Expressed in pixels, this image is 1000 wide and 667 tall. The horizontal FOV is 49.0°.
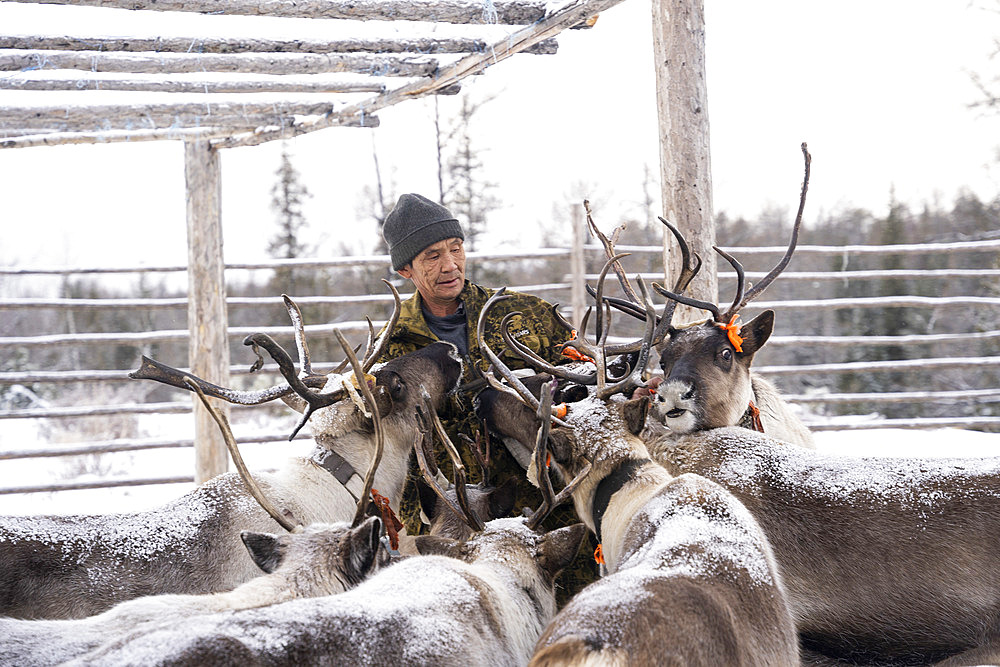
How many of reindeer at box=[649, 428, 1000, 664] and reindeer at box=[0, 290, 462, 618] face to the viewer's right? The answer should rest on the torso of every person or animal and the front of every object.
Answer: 1

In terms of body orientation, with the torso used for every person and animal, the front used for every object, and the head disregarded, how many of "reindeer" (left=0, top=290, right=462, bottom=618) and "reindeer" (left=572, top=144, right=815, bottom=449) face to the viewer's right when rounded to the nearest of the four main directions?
1

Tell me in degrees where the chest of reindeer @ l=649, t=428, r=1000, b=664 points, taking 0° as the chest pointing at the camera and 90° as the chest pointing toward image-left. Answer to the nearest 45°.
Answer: approximately 90°

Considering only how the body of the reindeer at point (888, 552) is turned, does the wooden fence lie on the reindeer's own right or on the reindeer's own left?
on the reindeer's own right

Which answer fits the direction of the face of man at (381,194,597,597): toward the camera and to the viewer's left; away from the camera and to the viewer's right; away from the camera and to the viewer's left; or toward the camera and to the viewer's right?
toward the camera and to the viewer's right

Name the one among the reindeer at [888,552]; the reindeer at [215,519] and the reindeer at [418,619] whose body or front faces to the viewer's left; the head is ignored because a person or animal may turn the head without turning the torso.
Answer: the reindeer at [888,552]

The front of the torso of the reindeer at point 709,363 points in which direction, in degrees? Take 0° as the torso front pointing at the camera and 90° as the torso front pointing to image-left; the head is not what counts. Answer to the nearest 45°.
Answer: approximately 45°

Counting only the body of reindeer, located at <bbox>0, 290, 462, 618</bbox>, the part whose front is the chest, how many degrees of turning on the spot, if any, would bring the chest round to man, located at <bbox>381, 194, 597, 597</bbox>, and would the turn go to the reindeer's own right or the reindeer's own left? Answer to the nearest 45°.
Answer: approximately 45° to the reindeer's own left

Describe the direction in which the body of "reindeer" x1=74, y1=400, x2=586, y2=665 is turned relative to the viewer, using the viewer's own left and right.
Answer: facing away from the viewer and to the right of the viewer

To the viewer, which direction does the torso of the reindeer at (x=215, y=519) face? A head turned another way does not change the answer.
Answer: to the viewer's right
